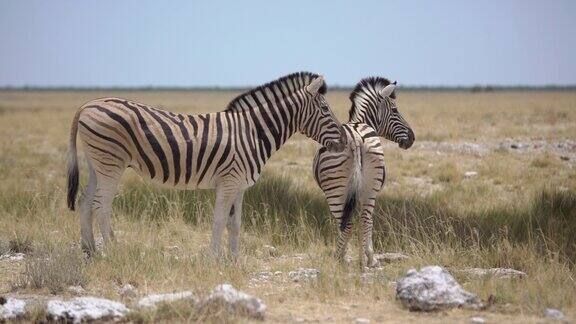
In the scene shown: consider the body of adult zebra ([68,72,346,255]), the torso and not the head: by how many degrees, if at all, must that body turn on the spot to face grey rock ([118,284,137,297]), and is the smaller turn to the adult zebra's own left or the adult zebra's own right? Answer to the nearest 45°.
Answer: approximately 90° to the adult zebra's own right

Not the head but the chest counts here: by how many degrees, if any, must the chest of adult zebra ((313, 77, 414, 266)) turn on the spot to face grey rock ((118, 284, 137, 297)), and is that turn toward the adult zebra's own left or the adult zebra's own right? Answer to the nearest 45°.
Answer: approximately 135° to the adult zebra's own left

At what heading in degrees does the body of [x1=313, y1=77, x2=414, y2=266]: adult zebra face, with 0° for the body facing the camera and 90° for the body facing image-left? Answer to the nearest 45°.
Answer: approximately 180°

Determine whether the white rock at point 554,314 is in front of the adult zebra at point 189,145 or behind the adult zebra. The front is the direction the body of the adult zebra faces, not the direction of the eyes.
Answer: in front

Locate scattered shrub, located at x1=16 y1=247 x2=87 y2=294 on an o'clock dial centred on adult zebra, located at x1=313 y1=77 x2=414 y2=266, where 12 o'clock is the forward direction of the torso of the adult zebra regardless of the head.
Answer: The scattered shrub is roughly at 8 o'clock from the adult zebra.

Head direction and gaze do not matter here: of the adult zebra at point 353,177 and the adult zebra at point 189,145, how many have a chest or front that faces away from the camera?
1

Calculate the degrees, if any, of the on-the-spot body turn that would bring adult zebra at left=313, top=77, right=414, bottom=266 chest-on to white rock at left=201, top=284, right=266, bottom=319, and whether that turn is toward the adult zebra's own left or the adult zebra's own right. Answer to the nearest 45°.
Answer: approximately 180°

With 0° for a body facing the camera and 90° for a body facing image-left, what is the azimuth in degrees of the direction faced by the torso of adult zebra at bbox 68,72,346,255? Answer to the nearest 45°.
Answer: approximately 270°

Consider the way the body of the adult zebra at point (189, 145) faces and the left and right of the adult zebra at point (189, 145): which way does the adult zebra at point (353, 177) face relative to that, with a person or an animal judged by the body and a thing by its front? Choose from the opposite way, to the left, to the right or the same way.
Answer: to the left

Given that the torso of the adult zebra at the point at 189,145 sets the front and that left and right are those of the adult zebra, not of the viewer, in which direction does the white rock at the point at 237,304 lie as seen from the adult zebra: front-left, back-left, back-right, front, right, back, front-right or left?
right

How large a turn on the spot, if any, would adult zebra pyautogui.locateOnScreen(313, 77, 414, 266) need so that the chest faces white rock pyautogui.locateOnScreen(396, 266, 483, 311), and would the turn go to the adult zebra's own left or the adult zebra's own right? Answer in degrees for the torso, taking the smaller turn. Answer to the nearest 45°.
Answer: approximately 180°
